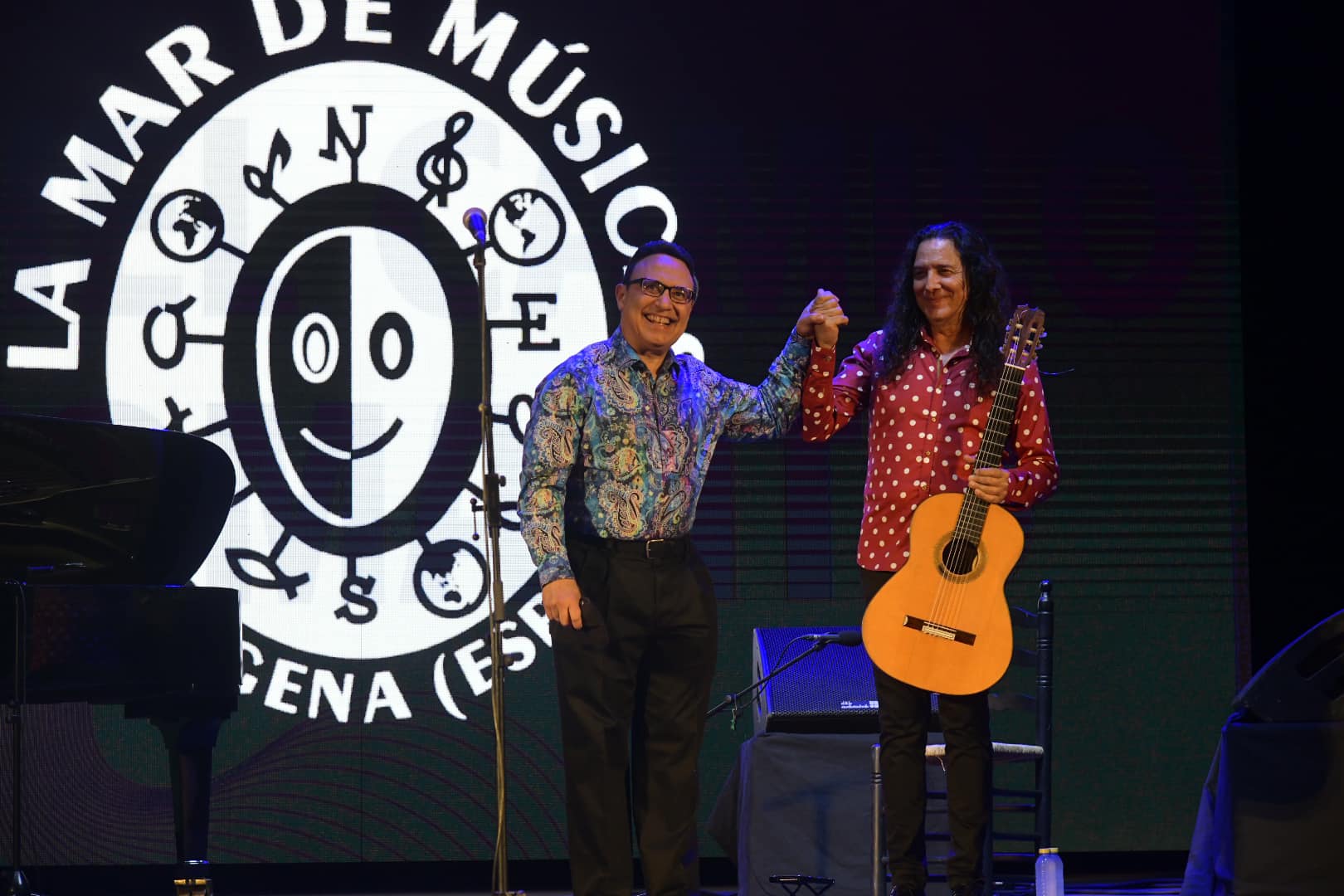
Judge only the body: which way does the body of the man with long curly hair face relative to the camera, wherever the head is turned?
toward the camera

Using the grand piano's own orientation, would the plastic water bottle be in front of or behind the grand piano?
behind

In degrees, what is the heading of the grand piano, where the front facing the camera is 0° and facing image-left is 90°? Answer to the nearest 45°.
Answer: approximately 90°

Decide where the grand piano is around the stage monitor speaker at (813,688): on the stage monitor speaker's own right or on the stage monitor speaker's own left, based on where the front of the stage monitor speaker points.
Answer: on the stage monitor speaker's own right

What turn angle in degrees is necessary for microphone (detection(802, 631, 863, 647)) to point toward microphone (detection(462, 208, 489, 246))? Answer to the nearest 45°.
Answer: approximately 135° to its right

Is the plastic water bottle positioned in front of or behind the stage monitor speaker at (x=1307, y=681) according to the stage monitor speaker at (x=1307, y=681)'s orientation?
in front

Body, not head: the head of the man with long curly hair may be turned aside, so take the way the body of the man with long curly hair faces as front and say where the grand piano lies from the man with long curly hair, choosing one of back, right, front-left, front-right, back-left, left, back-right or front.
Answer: right

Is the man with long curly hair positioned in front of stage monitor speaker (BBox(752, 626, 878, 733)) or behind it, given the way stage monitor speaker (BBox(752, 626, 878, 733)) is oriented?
in front

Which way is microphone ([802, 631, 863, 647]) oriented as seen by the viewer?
to the viewer's right

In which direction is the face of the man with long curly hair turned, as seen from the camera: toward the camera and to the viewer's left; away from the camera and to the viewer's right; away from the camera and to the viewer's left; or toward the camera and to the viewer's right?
toward the camera and to the viewer's left

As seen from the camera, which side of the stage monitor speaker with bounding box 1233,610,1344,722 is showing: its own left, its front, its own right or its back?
left

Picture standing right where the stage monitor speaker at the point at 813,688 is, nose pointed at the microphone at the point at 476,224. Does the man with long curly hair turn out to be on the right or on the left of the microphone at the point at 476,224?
left

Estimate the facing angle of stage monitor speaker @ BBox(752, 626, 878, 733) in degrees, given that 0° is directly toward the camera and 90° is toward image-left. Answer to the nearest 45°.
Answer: approximately 0°

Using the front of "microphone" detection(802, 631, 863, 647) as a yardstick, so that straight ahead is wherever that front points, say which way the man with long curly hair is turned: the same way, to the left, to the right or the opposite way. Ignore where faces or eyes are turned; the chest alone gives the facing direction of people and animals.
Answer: to the right
